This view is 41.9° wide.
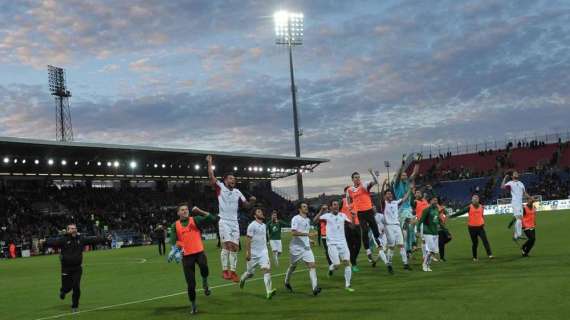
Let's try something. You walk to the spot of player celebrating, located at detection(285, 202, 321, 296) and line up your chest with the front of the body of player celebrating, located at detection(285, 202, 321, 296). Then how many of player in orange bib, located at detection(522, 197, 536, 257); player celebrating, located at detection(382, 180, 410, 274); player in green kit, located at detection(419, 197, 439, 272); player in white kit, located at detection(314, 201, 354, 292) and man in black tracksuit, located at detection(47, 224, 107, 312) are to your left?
4

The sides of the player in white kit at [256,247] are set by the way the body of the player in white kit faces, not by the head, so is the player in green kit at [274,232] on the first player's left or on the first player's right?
on the first player's left

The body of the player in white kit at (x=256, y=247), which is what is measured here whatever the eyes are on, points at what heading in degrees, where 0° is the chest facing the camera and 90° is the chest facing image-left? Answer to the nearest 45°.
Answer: approximately 315°

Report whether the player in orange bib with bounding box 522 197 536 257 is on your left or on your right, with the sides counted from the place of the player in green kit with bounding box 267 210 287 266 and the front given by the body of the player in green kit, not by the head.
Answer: on your left

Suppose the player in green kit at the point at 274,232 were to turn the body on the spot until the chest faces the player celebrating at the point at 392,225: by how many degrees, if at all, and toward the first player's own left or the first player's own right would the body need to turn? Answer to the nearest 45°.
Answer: approximately 45° to the first player's own left

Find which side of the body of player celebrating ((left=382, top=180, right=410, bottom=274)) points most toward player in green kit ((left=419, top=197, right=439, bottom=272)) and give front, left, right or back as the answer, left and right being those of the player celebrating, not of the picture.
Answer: left
